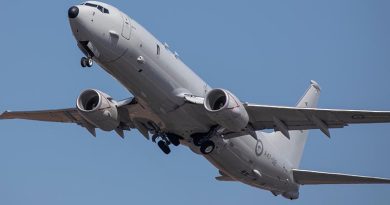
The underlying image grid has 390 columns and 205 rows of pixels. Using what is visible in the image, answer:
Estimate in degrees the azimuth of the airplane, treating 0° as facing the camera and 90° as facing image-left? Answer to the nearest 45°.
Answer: approximately 45°
